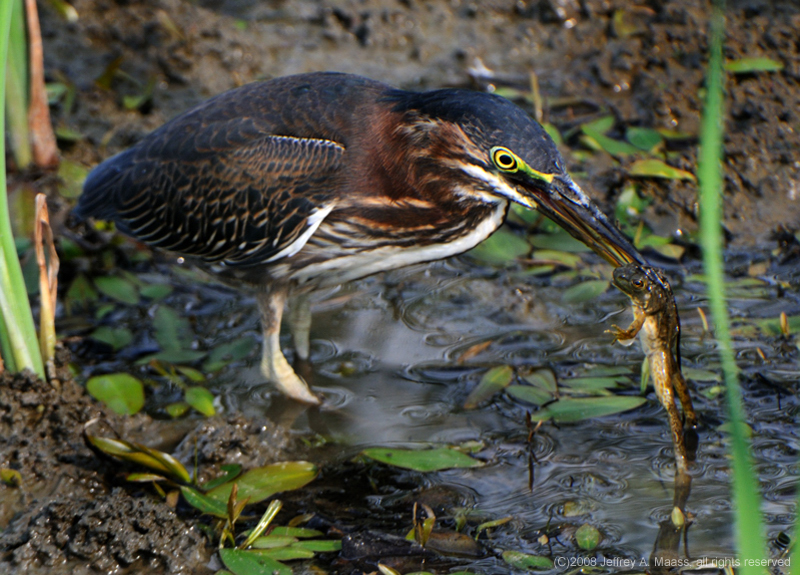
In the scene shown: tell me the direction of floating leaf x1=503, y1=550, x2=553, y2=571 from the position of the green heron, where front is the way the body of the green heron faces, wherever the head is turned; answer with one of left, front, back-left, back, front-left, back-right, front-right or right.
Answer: front-right

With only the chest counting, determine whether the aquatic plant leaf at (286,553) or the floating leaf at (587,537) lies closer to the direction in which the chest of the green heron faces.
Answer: the floating leaf

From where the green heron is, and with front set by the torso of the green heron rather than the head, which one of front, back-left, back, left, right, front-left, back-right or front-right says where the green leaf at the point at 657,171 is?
front-left

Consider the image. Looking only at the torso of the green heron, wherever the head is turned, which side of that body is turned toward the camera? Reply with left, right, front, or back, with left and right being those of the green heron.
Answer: right

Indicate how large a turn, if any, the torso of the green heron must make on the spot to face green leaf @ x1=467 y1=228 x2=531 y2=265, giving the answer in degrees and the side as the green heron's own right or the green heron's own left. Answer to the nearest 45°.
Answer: approximately 45° to the green heron's own left

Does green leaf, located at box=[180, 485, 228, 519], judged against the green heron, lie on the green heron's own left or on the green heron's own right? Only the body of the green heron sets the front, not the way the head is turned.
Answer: on the green heron's own right

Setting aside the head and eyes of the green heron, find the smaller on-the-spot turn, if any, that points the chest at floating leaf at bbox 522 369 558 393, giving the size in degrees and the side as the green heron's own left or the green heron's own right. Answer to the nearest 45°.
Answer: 0° — it already faces it

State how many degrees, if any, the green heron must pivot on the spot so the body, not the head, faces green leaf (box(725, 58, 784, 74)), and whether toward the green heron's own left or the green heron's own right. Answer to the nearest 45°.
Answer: approximately 45° to the green heron's own left
